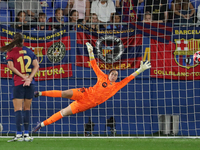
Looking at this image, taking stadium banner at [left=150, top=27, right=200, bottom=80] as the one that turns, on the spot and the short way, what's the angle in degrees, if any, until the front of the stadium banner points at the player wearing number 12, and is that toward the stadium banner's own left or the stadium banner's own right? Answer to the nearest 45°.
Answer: approximately 45° to the stadium banner's own right

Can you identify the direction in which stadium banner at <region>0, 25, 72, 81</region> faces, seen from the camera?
facing the viewer

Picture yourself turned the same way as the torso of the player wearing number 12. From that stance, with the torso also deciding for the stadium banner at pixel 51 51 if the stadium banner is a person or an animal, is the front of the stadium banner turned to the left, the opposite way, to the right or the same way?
the opposite way

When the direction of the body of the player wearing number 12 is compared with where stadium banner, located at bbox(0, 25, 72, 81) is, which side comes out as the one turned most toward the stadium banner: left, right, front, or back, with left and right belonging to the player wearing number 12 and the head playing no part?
front

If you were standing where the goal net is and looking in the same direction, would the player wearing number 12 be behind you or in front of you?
in front

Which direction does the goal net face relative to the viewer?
toward the camera

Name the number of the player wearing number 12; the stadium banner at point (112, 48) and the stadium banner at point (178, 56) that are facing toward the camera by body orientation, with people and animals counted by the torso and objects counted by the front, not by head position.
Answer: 2

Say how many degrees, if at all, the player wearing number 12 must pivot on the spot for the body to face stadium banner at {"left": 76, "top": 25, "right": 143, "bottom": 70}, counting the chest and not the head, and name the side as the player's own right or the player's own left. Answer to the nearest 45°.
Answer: approximately 45° to the player's own right

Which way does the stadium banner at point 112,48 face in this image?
toward the camera

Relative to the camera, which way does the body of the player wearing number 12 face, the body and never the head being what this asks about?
away from the camera

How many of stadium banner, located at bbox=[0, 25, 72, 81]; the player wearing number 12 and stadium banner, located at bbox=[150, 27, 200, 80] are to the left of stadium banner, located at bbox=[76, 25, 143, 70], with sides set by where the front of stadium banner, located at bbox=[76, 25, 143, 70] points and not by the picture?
1

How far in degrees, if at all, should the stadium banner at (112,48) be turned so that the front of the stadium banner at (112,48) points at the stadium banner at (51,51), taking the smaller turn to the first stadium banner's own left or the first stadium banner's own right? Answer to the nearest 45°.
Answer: approximately 90° to the first stadium banner's own right

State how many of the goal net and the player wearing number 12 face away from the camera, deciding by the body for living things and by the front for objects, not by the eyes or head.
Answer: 1

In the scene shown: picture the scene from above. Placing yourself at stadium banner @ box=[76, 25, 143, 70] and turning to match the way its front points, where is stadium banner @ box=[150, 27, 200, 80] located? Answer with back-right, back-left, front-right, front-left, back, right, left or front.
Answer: left

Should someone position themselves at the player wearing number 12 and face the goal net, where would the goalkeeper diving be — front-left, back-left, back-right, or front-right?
front-right

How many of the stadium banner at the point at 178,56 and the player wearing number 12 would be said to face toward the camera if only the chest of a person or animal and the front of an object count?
1

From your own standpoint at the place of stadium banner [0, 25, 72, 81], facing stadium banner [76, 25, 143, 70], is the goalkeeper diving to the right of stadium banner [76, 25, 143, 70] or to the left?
right
